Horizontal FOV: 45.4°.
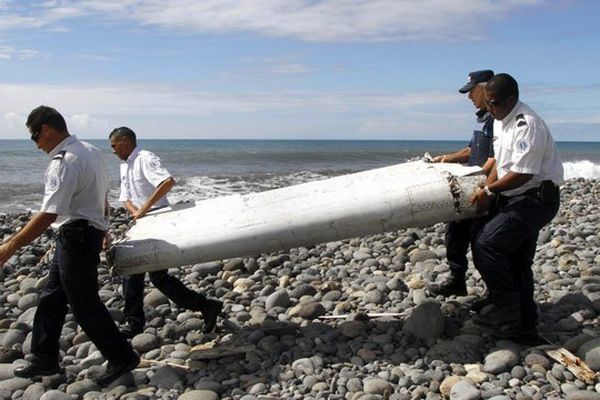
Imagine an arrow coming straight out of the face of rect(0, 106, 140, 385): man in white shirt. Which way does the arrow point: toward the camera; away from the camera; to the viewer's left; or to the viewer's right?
to the viewer's left

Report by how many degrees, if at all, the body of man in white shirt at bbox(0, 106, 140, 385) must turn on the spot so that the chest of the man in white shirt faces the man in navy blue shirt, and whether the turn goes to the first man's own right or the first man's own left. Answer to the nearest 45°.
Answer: approximately 180°

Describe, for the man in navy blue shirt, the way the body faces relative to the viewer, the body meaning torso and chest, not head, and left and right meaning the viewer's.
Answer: facing to the left of the viewer

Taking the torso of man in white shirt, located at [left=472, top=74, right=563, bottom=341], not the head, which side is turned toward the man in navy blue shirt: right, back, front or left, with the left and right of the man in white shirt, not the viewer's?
right

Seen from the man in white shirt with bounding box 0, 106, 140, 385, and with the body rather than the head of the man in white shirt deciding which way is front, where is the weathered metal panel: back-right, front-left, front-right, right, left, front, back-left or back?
back

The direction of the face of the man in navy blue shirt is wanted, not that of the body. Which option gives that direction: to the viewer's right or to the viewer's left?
to the viewer's left

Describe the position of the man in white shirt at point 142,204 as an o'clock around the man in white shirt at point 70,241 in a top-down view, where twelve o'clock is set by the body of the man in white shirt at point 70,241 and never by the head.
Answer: the man in white shirt at point 142,204 is roughly at 4 o'clock from the man in white shirt at point 70,241.

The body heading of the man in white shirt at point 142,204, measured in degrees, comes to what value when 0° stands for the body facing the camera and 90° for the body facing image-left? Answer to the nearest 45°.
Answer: approximately 45°

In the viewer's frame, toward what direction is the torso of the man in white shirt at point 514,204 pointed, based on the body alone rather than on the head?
to the viewer's left

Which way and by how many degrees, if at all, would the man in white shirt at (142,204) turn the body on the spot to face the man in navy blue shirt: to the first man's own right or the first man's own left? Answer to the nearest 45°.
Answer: approximately 135° to the first man's own left

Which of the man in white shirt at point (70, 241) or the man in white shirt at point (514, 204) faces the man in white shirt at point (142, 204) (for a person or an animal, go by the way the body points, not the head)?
the man in white shirt at point (514, 204)

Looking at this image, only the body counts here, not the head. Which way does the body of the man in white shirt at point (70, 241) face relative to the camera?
to the viewer's left

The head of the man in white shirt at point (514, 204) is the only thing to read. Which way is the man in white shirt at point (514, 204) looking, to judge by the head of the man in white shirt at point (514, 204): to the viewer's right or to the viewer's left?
to the viewer's left

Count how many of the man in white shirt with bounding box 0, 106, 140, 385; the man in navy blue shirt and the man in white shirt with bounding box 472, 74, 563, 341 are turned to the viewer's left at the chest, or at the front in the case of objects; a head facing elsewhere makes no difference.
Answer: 3
